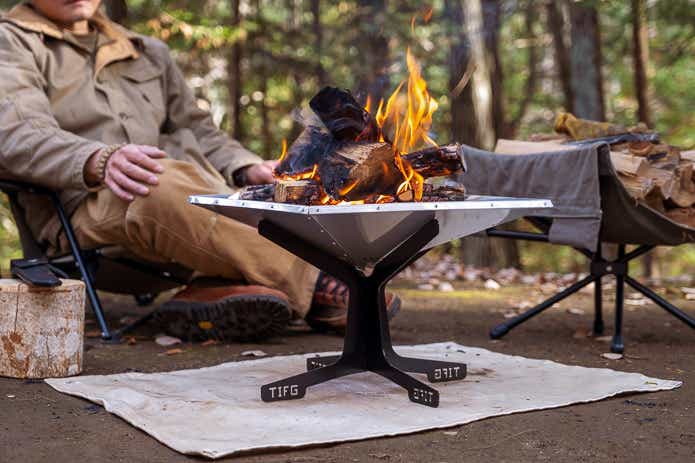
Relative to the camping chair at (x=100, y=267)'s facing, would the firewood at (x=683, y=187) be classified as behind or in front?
in front

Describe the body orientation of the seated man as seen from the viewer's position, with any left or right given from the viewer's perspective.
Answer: facing the viewer and to the right of the viewer

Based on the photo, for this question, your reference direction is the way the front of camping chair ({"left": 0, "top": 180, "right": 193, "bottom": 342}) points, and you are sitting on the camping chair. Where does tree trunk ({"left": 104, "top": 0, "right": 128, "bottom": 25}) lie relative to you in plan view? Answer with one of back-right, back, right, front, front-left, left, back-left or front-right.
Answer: left

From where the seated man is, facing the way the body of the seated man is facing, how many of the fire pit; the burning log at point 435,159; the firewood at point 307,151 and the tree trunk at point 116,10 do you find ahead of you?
3

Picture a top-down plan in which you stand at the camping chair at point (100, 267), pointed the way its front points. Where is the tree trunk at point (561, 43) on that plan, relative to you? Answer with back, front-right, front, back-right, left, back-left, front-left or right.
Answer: front-left

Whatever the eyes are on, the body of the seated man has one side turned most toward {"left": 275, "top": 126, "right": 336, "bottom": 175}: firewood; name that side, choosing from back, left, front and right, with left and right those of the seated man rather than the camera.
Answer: front

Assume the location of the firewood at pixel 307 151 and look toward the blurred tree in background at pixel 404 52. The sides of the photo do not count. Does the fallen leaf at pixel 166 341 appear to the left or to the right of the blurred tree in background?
left

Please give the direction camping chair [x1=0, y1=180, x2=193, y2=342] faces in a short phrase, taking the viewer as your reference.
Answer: facing to the right of the viewer
